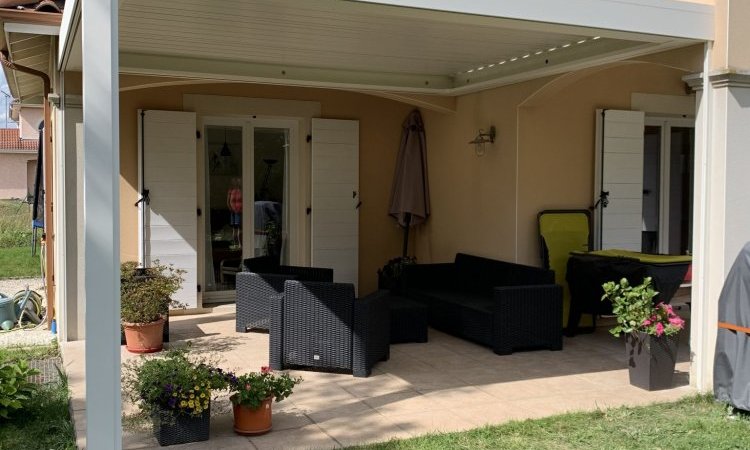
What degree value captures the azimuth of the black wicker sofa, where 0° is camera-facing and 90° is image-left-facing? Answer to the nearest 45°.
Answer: approximately 45°

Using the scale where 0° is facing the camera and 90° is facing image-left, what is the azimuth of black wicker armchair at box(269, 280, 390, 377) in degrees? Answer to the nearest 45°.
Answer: approximately 225°

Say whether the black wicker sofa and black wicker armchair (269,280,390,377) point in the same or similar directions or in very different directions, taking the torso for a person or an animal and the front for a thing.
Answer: very different directions

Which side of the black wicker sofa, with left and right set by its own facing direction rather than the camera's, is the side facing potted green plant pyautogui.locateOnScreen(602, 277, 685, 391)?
left

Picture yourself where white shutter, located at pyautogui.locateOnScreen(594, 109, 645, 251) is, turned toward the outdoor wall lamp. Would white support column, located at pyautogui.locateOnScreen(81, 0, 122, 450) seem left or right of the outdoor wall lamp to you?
left

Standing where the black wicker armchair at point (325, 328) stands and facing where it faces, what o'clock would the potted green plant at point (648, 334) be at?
The potted green plant is roughly at 2 o'clock from the black wicker armchair.

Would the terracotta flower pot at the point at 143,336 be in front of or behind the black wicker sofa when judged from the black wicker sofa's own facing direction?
in front

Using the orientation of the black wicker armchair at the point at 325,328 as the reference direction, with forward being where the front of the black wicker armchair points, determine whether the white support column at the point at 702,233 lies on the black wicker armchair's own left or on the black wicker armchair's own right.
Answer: on the black wicker armchair's own right

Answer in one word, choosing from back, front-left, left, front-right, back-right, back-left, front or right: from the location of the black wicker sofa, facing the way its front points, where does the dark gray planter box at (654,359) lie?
left

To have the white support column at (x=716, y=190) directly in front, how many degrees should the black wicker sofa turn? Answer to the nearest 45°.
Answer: approximately 90° to its left

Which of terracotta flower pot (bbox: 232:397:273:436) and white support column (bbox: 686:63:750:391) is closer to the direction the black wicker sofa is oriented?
the terracotta flower pot

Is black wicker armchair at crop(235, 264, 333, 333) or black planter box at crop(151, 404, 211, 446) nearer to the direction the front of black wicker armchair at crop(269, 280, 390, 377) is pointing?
the black wicker armchair
